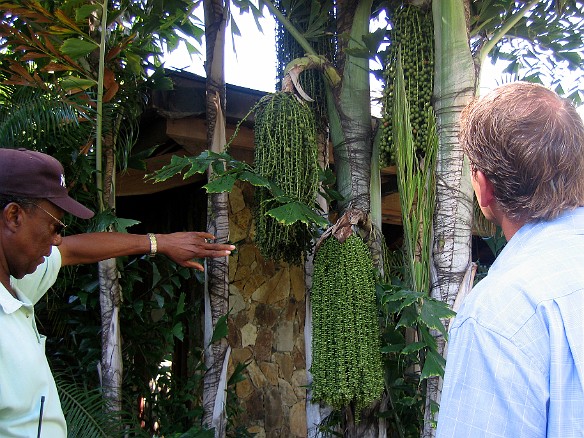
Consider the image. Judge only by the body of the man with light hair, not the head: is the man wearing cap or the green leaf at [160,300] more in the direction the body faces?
the green leaf

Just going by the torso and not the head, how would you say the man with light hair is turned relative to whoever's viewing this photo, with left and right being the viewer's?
facing away from the viewer and to the left of the viewer

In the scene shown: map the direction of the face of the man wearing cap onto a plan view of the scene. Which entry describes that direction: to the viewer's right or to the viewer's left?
to the viewer's right

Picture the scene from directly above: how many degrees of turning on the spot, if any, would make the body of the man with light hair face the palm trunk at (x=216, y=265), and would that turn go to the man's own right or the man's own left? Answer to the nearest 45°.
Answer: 0° — they already face it

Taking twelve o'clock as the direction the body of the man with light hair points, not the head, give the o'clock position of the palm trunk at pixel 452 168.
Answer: The palm trunk is roughly at 1 o'clock from the man with light hair.

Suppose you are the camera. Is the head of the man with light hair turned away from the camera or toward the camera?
away from the camera

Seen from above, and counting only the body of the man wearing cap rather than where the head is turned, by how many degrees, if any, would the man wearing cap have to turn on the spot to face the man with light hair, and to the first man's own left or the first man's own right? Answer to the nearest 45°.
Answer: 0° — they already face them

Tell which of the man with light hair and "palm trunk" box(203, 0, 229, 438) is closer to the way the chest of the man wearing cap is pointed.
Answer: the man with light hair

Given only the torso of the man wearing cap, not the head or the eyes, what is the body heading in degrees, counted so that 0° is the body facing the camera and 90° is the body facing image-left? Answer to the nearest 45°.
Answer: approximately 315°

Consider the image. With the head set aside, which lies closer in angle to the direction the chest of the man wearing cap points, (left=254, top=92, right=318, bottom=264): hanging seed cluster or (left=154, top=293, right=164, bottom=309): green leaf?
the hanging seed cluster

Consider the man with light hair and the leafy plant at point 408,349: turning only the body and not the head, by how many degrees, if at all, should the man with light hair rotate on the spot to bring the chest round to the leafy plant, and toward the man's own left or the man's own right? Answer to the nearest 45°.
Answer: approximately 45° to the man's own right

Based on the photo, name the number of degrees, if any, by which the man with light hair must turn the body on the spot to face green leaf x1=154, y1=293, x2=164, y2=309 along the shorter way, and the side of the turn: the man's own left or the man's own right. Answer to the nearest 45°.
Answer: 0° — they already face it
